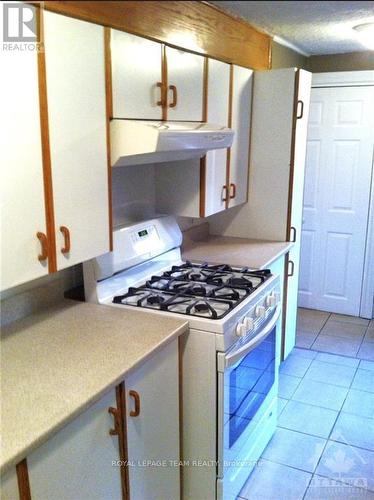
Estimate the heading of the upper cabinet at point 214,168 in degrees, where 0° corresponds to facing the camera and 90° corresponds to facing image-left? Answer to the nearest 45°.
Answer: approximately 315°

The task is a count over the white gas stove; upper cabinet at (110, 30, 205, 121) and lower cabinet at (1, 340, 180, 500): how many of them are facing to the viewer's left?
0

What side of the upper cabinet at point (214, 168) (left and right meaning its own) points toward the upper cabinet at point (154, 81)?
right

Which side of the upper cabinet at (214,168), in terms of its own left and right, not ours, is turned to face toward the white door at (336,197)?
left

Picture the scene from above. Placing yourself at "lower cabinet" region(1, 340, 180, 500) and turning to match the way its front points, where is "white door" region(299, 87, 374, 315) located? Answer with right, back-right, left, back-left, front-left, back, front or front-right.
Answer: left

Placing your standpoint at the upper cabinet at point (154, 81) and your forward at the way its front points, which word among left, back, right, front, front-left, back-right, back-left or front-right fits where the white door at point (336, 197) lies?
left

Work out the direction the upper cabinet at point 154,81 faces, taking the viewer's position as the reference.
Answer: facing the viewer and to the right of the viewer

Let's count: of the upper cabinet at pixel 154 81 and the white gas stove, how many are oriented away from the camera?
0

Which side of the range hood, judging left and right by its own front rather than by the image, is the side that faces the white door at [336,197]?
left

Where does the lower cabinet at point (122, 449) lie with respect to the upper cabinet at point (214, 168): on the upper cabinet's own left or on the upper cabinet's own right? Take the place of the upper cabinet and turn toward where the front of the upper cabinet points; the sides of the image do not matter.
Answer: on the upper cabinet's own right
